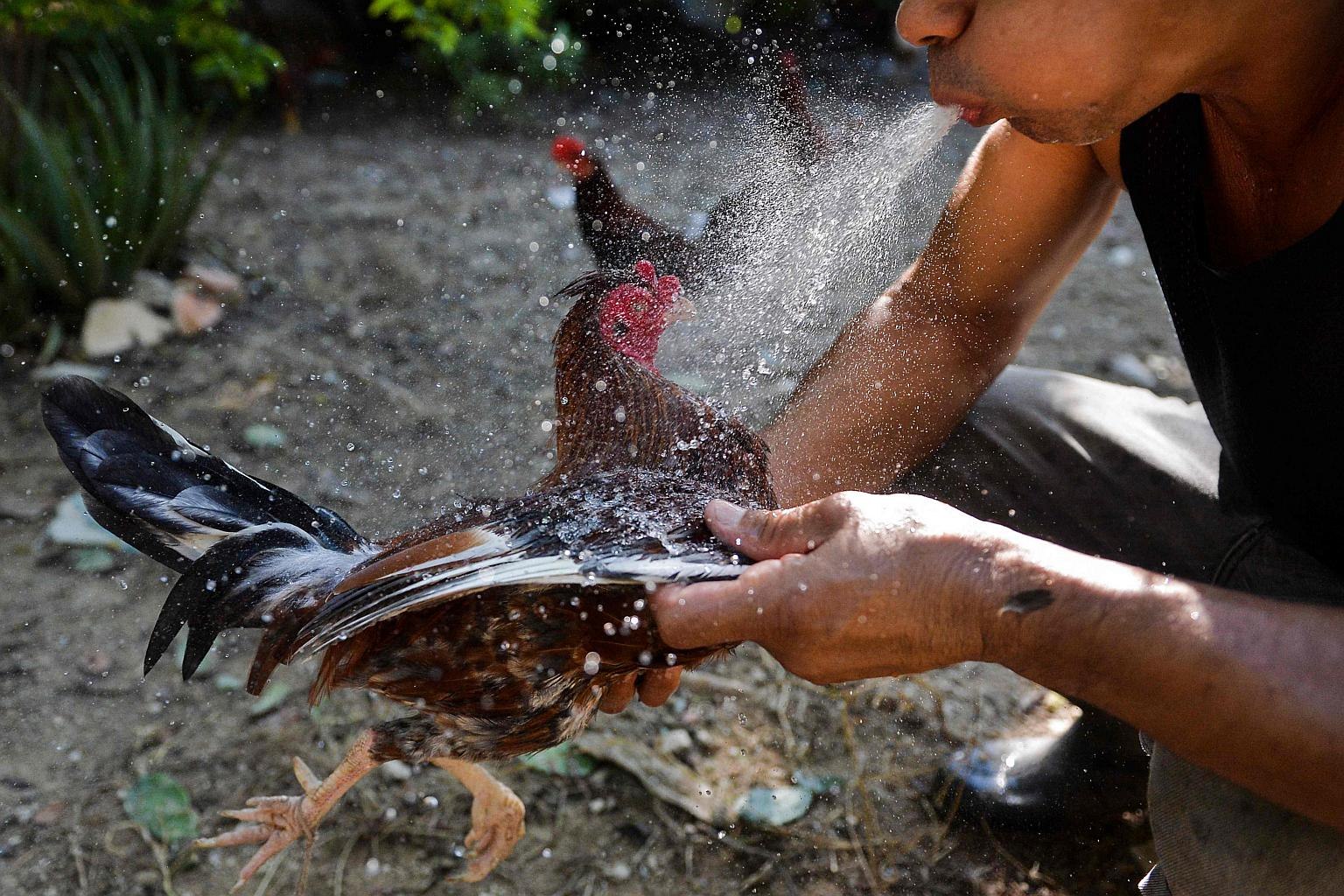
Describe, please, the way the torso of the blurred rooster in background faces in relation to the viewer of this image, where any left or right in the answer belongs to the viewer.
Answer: facing to the left of the viewer

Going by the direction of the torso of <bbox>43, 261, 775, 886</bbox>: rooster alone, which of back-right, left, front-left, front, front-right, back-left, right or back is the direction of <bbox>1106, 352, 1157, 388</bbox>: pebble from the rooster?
front-left

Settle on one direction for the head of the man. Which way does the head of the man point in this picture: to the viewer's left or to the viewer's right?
to the viewer's left

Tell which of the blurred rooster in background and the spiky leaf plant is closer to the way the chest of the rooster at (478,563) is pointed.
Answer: the blurred rooster in background

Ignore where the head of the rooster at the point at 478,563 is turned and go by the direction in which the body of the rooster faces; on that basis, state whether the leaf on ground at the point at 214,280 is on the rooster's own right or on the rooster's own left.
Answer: on the rooster's own left

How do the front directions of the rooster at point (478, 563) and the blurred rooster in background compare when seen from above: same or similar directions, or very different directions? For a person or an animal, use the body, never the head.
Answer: very different directions

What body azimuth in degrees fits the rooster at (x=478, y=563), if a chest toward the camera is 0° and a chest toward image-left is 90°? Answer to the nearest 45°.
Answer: approximately 270°

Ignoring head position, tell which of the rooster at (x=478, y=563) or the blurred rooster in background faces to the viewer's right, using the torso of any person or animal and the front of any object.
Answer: the rooster

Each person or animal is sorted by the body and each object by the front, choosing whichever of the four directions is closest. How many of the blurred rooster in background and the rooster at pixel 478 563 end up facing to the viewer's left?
1

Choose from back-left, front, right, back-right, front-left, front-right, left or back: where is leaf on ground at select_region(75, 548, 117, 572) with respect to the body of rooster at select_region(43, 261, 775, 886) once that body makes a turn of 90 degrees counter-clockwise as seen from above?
front-left
